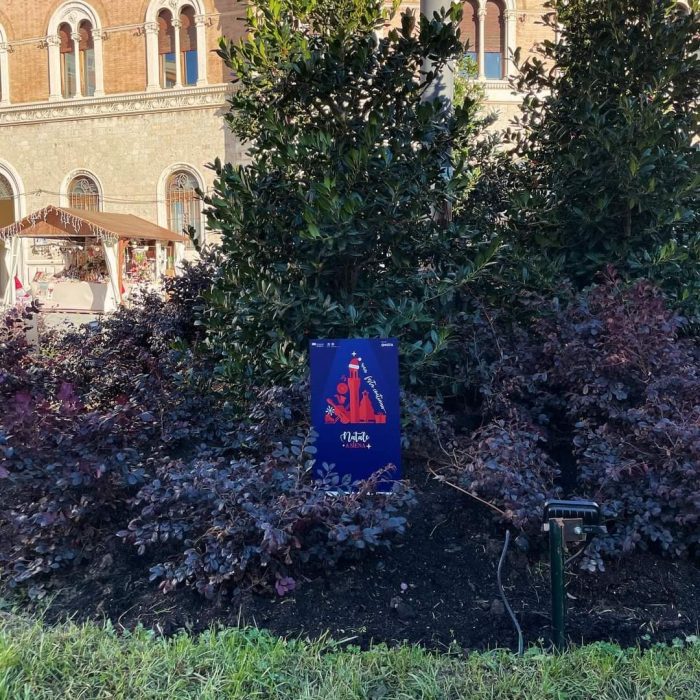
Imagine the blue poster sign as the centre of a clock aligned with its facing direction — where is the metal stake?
The metal stake is roughly at 11 o'clock from the blue poster sign.

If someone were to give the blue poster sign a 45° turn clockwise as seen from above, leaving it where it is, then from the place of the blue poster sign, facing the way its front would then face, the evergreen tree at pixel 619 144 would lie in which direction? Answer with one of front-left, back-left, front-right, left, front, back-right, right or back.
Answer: back

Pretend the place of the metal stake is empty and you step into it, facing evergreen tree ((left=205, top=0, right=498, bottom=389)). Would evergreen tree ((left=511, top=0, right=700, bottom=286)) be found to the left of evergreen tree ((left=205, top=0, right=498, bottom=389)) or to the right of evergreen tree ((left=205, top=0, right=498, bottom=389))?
right

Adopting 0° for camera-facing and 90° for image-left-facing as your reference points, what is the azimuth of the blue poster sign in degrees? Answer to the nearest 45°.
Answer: approximately 0°

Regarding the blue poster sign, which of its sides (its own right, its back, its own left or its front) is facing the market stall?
back

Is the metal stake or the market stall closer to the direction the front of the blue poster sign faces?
the metal stake
